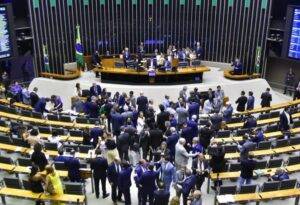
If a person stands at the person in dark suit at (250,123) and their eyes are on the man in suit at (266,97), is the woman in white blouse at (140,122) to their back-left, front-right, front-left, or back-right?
back-left

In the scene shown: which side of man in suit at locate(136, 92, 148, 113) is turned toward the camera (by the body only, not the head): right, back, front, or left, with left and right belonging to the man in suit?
back

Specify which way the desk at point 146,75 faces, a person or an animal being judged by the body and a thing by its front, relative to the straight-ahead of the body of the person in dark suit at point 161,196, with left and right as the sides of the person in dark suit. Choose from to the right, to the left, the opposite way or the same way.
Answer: the opposite way

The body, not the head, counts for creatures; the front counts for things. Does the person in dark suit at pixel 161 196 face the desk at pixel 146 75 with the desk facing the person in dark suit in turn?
yes

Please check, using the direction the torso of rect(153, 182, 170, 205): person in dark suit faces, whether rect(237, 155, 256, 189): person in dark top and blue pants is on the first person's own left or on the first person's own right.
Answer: on the first person's own right

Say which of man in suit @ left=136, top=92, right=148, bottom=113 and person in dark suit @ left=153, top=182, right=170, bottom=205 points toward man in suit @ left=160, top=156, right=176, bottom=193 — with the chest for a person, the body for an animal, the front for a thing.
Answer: the person in dark suit
